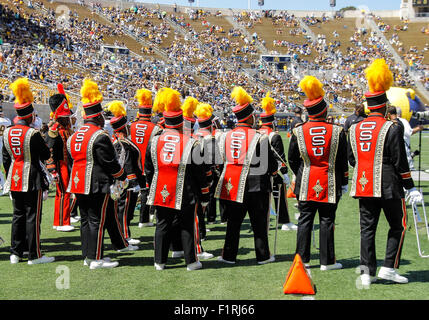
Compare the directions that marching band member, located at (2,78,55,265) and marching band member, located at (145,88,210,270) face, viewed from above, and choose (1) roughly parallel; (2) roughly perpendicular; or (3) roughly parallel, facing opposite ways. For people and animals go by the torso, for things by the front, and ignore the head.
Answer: roughly parallel

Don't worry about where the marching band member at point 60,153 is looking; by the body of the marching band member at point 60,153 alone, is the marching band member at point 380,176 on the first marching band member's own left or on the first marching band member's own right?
on the first marching band member's own right

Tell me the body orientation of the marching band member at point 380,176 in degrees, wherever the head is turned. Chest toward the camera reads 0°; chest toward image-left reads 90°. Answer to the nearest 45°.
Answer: approximately 225°

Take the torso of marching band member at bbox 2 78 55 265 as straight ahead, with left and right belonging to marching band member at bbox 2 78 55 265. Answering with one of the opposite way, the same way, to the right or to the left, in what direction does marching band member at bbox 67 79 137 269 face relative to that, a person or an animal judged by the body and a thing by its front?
the same way

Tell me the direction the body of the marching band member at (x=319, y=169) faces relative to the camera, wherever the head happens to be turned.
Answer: away from the camera

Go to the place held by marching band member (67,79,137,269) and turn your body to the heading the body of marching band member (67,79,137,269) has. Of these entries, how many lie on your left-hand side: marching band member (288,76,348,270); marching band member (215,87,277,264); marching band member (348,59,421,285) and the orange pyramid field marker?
0

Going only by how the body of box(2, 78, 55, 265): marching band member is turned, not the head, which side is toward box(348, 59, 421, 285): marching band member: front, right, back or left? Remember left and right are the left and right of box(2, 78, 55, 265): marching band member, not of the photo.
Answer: right

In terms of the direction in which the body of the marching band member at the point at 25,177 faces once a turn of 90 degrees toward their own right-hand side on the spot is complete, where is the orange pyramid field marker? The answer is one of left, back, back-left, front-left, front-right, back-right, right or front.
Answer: front

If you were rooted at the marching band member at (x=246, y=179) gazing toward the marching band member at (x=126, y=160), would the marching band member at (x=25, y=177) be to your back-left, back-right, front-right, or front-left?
front-left

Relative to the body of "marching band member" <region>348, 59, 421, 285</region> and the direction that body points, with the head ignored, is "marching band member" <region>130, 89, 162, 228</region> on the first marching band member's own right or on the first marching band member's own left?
on the first marching band member's own left

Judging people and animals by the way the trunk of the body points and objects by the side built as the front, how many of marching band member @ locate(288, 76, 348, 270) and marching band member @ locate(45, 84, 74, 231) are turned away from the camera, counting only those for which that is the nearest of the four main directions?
1

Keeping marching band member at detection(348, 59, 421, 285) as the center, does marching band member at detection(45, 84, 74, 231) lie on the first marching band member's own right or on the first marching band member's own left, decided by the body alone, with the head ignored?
on the first marching band member's own left
